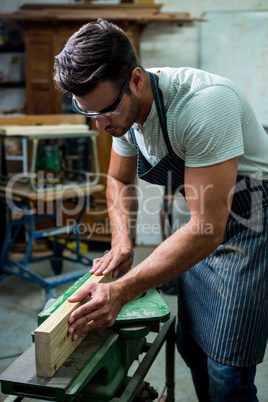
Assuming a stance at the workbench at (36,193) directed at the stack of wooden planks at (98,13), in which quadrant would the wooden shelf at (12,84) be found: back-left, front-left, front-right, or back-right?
front-left

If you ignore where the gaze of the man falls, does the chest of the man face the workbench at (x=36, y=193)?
no

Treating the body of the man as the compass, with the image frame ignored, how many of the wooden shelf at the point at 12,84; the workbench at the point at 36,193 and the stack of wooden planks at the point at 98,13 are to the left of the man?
0

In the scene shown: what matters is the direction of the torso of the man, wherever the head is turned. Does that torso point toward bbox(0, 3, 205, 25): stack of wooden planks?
no

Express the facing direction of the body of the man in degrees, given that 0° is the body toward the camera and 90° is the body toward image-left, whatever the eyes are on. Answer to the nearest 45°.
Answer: approximately 45°

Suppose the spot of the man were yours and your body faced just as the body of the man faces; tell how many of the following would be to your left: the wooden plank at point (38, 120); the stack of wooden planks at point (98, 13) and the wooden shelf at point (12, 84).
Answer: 0

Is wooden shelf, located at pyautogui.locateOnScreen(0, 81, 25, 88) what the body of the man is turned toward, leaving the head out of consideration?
no

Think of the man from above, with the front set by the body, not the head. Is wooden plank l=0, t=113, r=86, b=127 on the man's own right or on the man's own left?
on the man's own right

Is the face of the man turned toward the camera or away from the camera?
toward the camera
